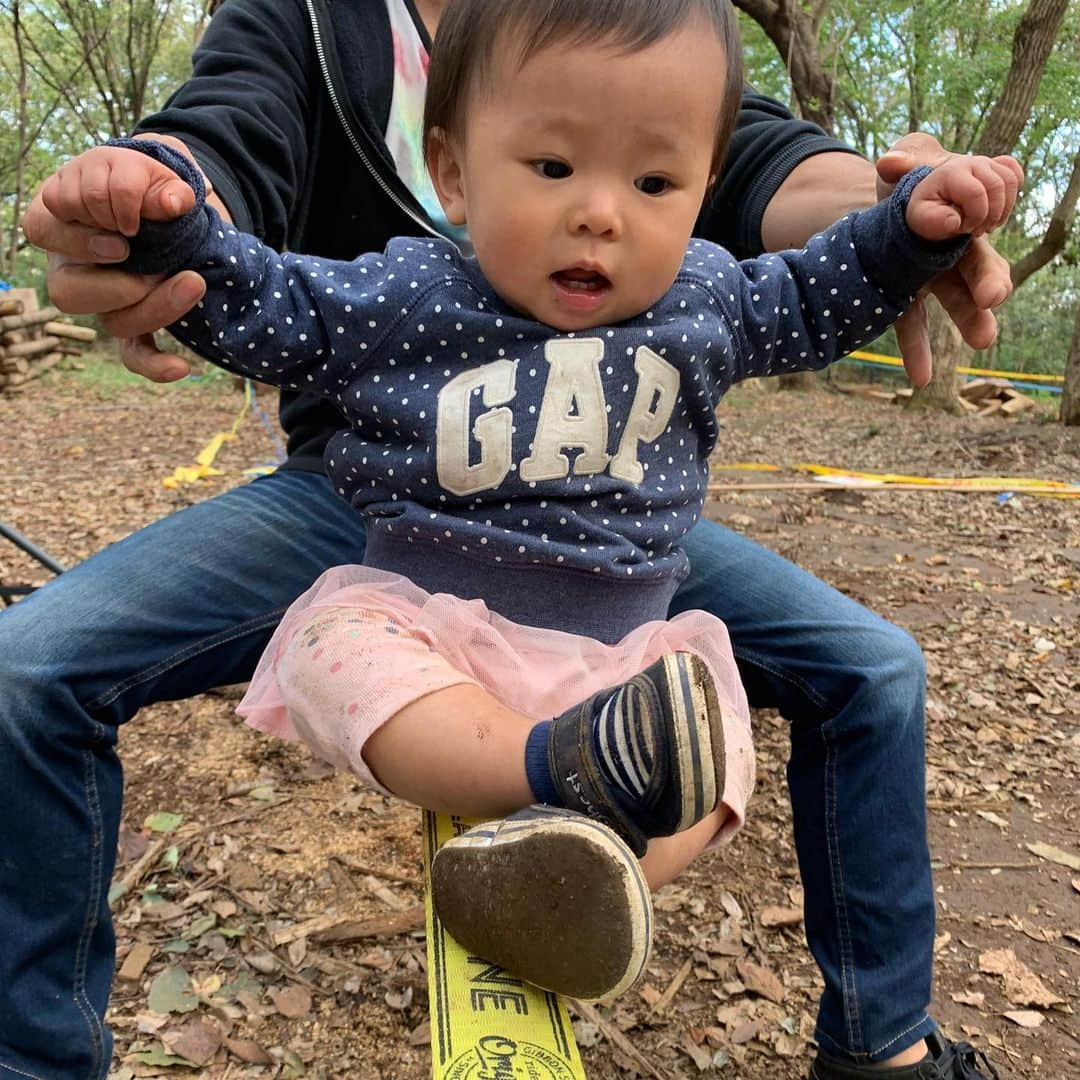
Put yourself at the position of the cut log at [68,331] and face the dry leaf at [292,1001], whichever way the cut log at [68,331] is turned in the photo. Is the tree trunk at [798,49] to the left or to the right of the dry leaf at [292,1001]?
left

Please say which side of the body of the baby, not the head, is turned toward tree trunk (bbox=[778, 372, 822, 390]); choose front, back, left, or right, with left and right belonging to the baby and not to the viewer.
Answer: back

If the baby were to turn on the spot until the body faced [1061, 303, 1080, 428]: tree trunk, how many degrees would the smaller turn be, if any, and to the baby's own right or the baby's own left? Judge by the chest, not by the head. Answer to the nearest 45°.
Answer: approximately 135° to the baby's own left

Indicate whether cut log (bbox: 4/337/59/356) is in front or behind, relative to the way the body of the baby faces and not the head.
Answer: behind

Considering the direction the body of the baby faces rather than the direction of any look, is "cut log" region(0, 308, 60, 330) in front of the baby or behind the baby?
behind

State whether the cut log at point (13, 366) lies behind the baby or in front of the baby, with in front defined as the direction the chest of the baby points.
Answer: behind

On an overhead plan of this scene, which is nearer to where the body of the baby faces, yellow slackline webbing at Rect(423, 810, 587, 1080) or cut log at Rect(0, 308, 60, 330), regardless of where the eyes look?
the yellow slackline webbing

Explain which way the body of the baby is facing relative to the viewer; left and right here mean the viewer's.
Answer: facing the viewer

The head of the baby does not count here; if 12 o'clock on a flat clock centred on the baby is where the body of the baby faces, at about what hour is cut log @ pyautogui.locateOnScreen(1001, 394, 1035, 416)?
The cut log is roughly at 7 o'clock from the baby.
